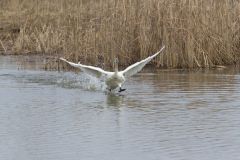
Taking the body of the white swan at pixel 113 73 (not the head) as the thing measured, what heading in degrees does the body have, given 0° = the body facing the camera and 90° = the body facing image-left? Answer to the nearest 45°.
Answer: approximately 0°

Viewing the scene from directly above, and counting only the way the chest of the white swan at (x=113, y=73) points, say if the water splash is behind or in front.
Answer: behind
